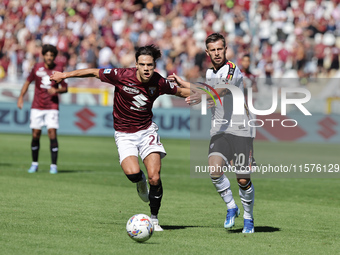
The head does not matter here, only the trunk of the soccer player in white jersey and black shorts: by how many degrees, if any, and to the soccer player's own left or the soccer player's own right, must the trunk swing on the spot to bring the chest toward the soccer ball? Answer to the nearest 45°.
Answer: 0° — they already face it

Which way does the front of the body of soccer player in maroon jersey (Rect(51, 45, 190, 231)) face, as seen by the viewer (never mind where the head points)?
toward the camera

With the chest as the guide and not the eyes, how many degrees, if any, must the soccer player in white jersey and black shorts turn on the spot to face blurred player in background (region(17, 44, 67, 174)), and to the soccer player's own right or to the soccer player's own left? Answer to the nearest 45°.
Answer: approximately 90° to the soccer player's own right

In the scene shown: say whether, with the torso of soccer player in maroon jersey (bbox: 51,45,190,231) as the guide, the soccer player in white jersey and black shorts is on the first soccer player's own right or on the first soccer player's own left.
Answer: on the first soccer player's own left

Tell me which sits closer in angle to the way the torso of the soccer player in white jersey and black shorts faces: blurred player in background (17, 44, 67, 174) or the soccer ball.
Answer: the soccer ball

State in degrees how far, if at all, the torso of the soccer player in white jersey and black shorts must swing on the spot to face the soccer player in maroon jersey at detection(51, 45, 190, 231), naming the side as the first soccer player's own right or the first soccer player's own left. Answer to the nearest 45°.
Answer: approximately 45° to the first soccer player's own right

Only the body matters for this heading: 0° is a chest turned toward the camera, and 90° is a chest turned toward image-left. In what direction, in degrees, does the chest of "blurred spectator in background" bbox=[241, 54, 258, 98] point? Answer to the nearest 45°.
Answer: approximately 45°

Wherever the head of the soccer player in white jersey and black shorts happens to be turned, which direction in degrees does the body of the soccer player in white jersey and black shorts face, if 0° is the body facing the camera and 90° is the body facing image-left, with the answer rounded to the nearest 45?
approximately 45°

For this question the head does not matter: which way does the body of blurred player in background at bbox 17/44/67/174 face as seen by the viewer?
toward the camera
